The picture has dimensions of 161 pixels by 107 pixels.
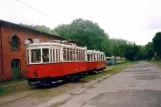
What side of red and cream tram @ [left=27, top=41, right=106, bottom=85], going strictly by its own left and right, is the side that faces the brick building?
right

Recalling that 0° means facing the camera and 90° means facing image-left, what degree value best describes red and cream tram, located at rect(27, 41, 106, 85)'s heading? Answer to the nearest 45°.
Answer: approximately 45°
